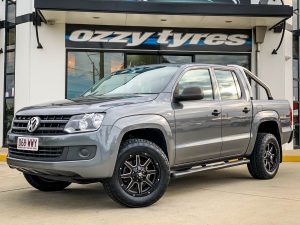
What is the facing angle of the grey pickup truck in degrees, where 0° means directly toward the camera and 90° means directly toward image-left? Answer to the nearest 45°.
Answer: approximately 45°
